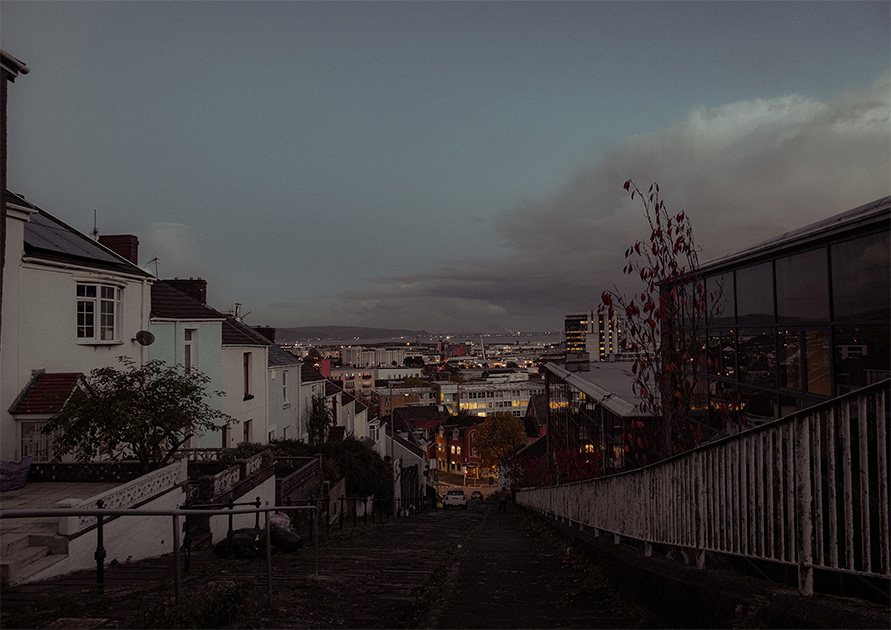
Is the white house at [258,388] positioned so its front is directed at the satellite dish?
no

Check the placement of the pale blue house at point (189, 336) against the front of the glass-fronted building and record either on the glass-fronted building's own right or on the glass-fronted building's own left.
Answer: on the glass-fronted building's own right

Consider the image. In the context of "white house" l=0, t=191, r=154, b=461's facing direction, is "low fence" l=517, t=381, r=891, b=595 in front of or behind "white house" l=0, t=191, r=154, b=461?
in front

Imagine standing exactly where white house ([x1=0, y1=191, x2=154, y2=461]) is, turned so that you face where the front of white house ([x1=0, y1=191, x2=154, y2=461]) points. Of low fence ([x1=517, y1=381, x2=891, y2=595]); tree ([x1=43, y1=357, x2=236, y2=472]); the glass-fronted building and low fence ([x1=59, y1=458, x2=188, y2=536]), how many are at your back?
0

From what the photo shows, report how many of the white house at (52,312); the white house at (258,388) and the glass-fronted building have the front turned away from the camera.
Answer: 0

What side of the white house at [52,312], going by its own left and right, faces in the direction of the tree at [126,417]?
front

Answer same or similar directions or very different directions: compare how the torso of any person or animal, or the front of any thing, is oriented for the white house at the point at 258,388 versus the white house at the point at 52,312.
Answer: same or similar directions

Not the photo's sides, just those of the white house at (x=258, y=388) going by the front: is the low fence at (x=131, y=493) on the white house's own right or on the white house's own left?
on the white house's own right

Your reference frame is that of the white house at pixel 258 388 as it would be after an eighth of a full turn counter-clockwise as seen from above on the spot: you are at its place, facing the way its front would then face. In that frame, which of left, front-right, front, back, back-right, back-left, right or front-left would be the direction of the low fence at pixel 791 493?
right

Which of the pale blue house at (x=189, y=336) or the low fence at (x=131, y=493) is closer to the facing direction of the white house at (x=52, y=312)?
the low fence

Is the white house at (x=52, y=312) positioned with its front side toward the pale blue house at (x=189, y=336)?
no

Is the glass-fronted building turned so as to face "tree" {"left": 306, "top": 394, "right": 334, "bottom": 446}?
no

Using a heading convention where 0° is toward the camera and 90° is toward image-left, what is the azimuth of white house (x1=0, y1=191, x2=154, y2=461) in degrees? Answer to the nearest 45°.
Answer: approximately 315°

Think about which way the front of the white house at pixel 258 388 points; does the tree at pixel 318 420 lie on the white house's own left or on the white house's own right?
on the white house's own left

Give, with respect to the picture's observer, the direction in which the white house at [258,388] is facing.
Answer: facing the viewer and to the right of the viewer

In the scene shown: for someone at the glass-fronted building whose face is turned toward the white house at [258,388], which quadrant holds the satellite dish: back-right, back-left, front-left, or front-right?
front-left

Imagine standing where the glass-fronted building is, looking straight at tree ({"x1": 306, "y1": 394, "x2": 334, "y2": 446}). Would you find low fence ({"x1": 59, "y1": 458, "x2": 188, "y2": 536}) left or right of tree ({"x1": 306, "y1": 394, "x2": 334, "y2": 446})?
left

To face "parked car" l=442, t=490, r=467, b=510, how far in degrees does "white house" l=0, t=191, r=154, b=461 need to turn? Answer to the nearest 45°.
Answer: approximately 90° to its left
